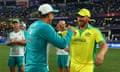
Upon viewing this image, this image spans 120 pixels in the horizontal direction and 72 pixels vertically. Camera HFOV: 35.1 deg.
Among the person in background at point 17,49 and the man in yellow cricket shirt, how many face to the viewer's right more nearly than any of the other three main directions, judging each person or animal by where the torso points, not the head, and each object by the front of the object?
0

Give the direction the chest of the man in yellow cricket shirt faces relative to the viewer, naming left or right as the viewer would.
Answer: facing the viewer and to the left of the viewer

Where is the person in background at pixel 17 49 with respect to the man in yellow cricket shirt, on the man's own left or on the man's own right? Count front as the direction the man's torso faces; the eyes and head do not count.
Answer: on the man's own right

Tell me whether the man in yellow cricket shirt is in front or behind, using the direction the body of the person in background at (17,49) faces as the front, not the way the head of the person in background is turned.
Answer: in front

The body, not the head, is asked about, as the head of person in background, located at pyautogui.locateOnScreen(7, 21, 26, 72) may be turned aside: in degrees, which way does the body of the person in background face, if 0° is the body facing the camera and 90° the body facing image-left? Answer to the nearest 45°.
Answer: approximately 0°
